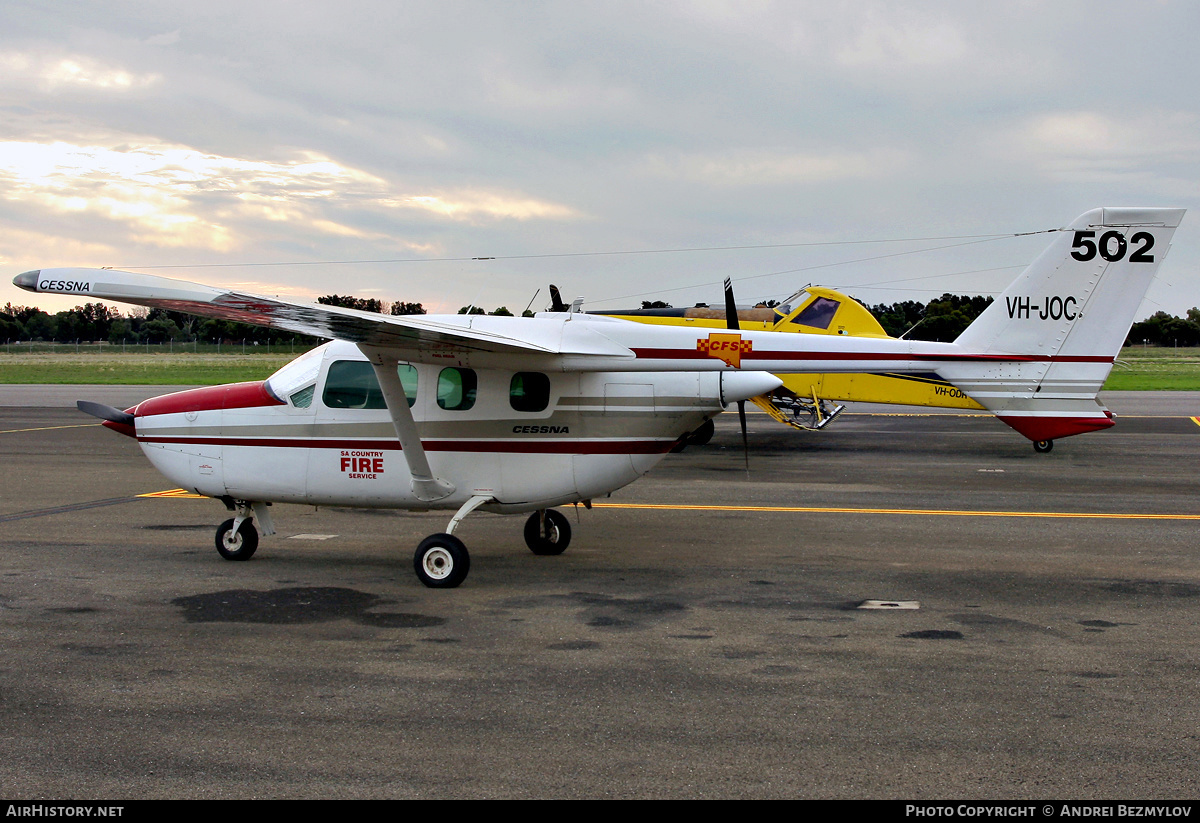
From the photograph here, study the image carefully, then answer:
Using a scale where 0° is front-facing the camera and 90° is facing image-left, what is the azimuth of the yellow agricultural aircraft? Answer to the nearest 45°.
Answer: approximately 90°

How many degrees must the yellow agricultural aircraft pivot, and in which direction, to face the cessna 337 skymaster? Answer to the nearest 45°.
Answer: approximately 90° to its left
